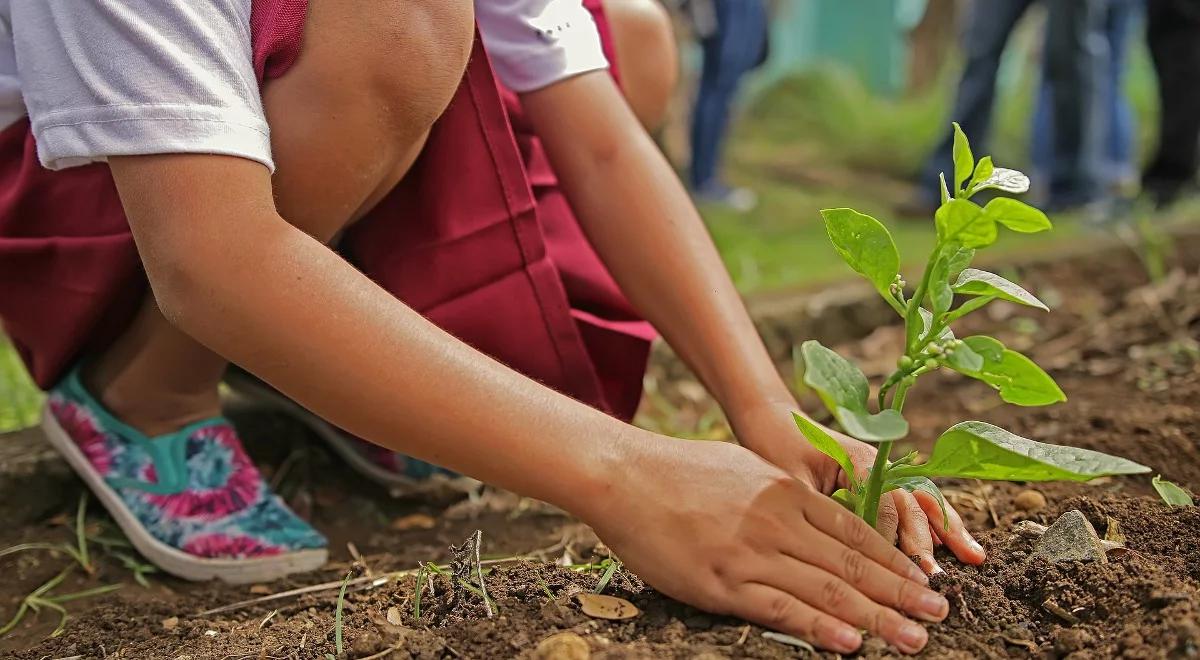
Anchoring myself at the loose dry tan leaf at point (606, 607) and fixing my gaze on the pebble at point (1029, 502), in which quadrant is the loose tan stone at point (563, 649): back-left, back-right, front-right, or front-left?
back-right

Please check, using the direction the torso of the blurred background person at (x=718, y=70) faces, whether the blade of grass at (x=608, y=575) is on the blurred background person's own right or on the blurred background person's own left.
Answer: on the blurred background person's own right
